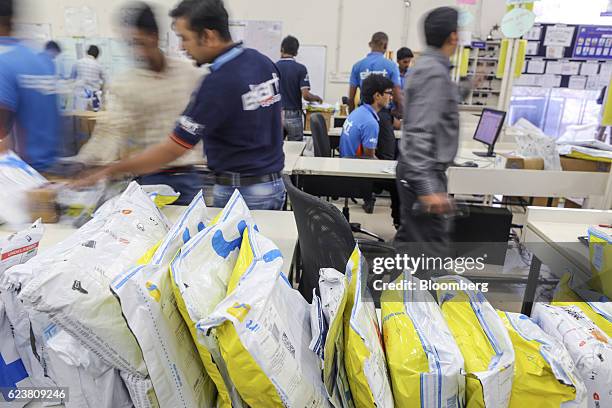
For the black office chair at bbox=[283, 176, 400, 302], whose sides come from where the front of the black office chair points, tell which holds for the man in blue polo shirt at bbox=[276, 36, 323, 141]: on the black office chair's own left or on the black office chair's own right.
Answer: on the black office chair's own left

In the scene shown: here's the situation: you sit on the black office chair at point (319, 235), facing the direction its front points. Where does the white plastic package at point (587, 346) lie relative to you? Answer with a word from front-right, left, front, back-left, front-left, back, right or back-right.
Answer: right

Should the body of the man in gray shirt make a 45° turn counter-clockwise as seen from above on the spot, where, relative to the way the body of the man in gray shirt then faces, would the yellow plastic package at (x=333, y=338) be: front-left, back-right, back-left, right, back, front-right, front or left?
back-right

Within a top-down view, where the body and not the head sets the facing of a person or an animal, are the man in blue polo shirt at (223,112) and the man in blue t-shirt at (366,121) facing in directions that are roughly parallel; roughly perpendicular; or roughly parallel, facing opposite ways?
roughly perpendicular

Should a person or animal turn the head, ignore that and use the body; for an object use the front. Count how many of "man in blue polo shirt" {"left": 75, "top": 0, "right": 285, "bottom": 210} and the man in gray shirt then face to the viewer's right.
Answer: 1

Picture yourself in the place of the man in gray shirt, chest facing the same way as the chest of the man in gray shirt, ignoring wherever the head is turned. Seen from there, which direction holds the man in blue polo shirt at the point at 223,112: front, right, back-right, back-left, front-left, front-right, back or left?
back-right

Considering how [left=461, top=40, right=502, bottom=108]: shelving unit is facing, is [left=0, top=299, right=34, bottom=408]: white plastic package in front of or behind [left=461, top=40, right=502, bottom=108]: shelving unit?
in front

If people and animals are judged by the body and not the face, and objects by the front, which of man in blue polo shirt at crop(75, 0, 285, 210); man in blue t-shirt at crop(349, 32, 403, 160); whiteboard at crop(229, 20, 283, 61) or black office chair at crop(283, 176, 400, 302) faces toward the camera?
the whiteboard

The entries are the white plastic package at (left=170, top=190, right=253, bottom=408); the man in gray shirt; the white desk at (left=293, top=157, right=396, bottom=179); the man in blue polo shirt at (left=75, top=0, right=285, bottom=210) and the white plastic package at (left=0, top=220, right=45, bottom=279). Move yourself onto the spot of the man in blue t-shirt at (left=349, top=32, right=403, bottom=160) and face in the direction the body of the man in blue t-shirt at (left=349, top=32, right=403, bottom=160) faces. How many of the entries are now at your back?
5
